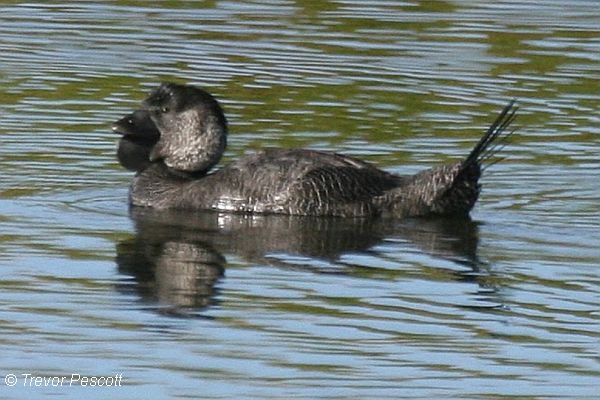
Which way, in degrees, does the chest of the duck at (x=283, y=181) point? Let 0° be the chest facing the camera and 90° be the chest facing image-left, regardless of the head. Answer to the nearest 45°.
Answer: approximately 90°
